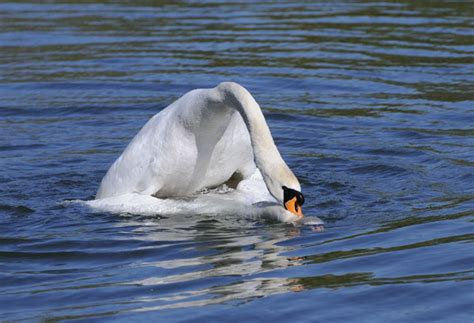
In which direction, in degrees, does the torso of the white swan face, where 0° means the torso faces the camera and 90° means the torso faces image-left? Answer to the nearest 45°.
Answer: approximately 315°
